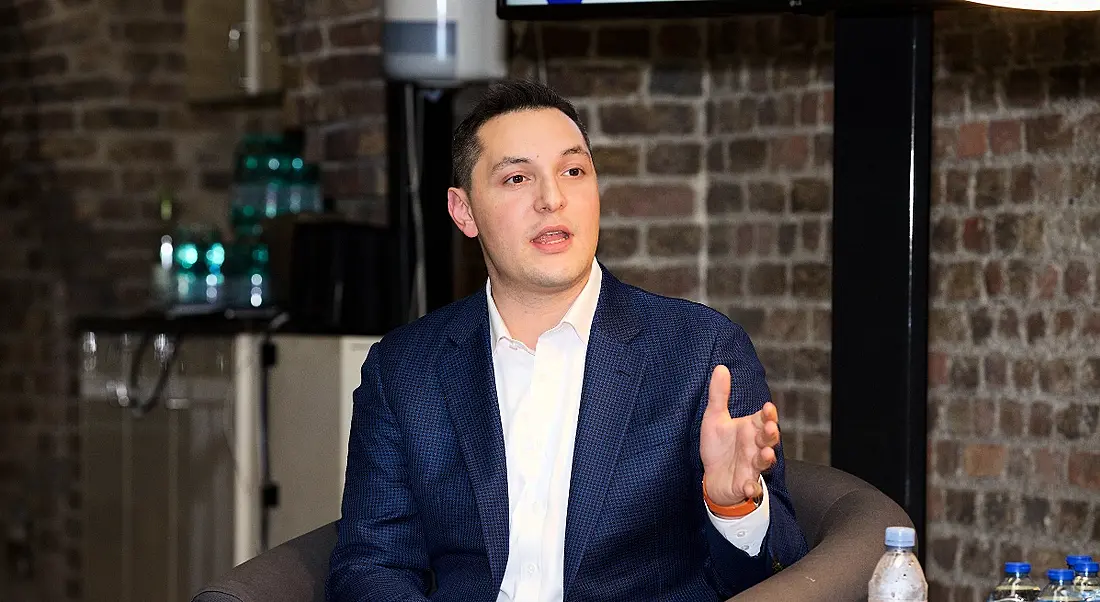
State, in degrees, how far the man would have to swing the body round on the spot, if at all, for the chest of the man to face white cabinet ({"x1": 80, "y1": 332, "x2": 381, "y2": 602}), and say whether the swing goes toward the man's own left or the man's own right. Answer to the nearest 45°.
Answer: approximately 135° to the man's own right

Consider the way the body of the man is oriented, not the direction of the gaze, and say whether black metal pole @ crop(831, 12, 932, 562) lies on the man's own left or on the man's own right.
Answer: on the man's own left

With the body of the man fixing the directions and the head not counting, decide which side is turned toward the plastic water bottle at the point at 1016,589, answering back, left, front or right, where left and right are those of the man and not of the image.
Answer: left

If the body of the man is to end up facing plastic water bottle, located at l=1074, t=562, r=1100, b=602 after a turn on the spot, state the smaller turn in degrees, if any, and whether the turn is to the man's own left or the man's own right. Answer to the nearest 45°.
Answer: approximately 45° to the man's own left

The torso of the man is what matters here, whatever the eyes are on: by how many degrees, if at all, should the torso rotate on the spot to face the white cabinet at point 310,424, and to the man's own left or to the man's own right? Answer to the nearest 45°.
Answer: approximately 180°

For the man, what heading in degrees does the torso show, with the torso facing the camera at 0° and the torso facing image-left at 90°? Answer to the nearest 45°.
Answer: approximately 0°

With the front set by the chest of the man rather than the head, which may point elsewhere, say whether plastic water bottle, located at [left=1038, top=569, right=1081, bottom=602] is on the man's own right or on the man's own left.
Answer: on the man's own left

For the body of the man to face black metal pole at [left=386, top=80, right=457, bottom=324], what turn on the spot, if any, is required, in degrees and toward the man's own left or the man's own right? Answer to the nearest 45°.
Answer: approximately 180°
